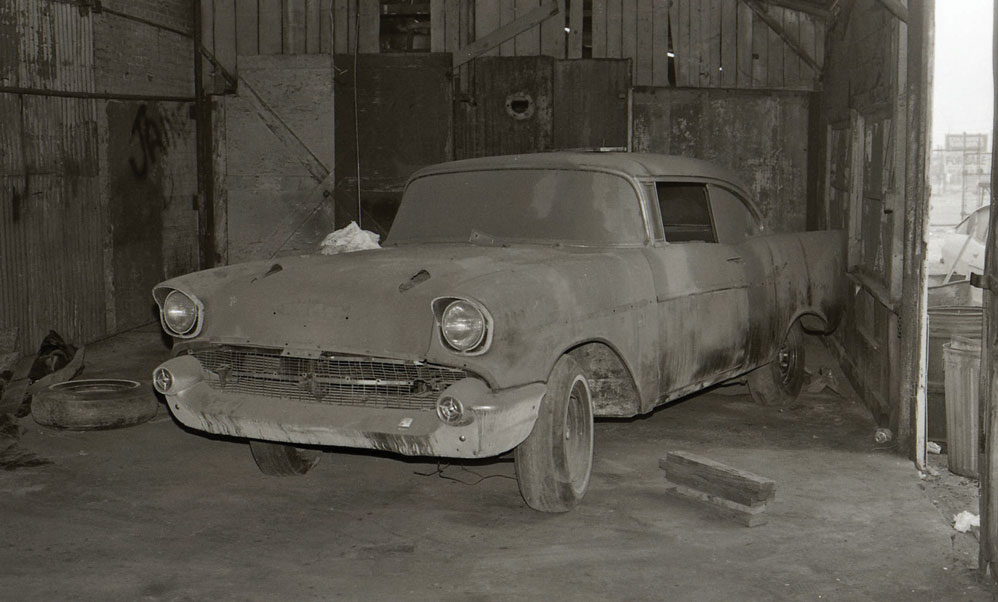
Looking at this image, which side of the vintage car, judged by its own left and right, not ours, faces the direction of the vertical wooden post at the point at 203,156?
right

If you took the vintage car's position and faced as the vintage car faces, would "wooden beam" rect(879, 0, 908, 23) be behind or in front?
behind

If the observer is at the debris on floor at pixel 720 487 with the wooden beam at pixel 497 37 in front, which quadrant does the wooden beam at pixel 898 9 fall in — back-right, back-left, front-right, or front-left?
front-right

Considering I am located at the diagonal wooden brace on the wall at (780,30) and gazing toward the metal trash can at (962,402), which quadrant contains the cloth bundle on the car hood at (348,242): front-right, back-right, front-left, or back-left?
front-right

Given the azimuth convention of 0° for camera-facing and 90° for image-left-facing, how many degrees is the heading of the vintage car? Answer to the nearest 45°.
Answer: approximately 45°

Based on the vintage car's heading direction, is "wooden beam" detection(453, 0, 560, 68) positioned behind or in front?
behind

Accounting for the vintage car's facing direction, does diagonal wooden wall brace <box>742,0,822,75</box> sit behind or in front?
behind

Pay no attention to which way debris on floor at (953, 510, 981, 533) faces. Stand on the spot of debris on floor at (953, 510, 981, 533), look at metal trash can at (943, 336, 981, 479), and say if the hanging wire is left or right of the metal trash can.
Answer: left

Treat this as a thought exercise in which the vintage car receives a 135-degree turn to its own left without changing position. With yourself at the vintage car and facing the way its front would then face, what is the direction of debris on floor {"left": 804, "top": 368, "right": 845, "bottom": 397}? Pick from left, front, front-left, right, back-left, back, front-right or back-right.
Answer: front-left

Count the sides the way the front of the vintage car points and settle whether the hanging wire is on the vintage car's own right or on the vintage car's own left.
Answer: on the vintage car's own right

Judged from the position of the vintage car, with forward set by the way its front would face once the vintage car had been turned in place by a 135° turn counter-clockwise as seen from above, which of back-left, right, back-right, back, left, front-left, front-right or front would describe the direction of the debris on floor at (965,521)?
front

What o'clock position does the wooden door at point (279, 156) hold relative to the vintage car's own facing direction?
The wooden door is roughly at 4 o'clock from the vintage car.
